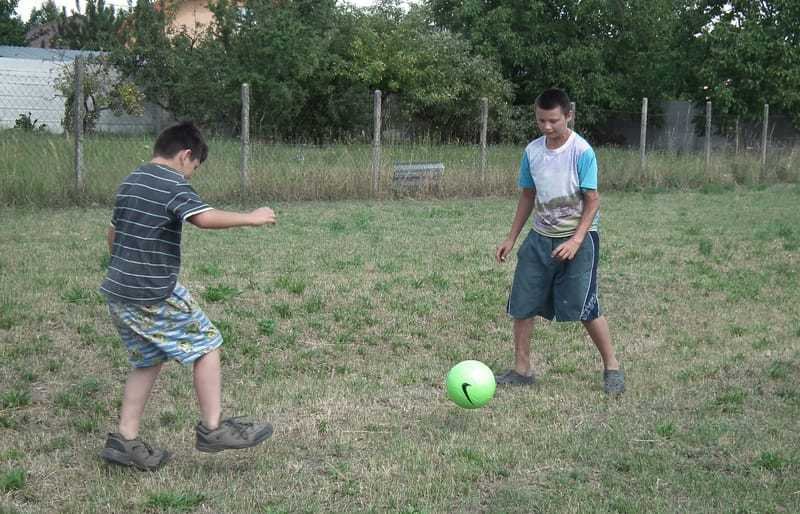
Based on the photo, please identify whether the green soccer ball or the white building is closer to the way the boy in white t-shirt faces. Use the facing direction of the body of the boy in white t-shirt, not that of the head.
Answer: the green soccer ball

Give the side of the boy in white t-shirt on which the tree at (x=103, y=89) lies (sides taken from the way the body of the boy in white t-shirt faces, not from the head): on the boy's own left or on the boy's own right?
on the boy's own right

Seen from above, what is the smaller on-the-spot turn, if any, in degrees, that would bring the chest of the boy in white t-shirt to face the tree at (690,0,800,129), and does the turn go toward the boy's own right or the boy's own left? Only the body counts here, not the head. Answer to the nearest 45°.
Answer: approximately 135° to the boy's own right

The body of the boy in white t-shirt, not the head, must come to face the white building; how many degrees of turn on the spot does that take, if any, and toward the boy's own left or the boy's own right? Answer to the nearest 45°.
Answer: approximately 90° to the boy's own right

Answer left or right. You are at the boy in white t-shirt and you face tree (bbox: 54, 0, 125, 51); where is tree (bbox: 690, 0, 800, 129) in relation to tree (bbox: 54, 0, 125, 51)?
right

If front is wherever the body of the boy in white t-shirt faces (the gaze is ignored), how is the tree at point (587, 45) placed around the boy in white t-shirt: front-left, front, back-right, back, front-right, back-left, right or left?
back-right

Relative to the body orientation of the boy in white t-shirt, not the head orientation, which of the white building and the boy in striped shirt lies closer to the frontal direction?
the boy in striped shirt

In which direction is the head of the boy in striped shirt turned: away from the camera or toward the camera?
away from the camera

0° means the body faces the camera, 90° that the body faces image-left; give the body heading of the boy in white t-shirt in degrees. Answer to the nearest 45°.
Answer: approximately 45°

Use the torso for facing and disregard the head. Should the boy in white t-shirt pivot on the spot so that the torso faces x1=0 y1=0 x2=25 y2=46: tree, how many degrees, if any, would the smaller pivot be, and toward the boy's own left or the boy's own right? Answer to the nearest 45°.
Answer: approximately 90° to the boy's own right
